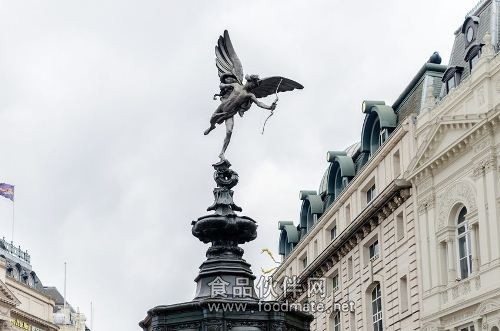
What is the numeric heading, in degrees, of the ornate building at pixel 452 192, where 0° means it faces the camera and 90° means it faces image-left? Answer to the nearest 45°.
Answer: approximately 45°

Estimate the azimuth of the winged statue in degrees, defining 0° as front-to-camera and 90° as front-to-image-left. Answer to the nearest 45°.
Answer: approximately 315°

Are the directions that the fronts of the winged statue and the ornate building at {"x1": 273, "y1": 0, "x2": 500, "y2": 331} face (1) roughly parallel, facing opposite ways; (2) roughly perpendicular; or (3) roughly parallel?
roughly perpendicular

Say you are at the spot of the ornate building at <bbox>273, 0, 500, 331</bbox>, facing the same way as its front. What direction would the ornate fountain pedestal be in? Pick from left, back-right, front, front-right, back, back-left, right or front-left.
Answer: front-left

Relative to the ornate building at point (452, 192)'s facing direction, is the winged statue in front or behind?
in front

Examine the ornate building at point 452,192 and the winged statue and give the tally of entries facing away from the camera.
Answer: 0
